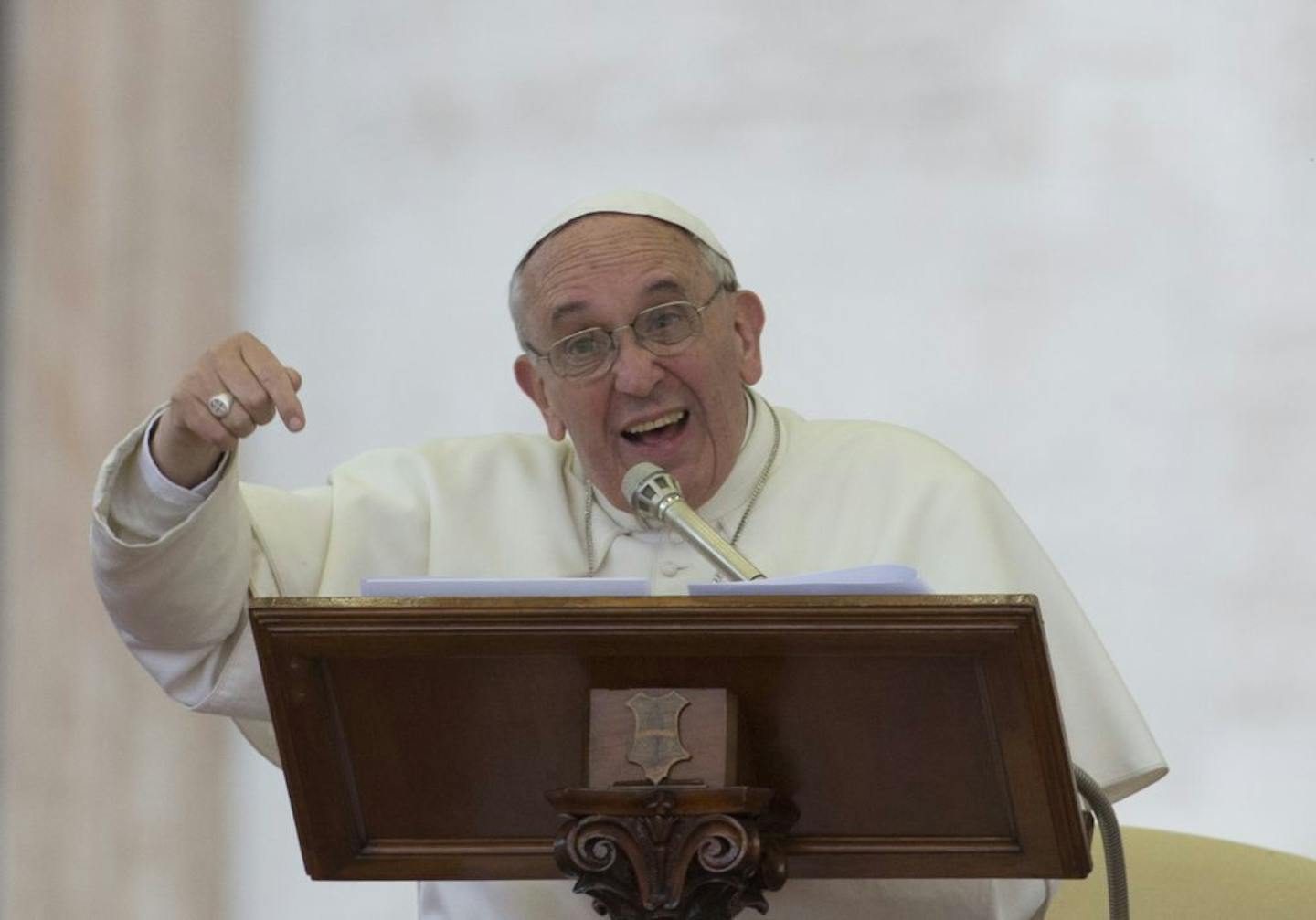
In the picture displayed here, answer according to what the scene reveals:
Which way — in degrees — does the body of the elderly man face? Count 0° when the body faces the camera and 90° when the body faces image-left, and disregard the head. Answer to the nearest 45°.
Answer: approximately 0°

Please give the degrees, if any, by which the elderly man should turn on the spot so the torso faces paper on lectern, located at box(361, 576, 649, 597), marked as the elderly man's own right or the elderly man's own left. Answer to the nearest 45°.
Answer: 0° — they already face it
